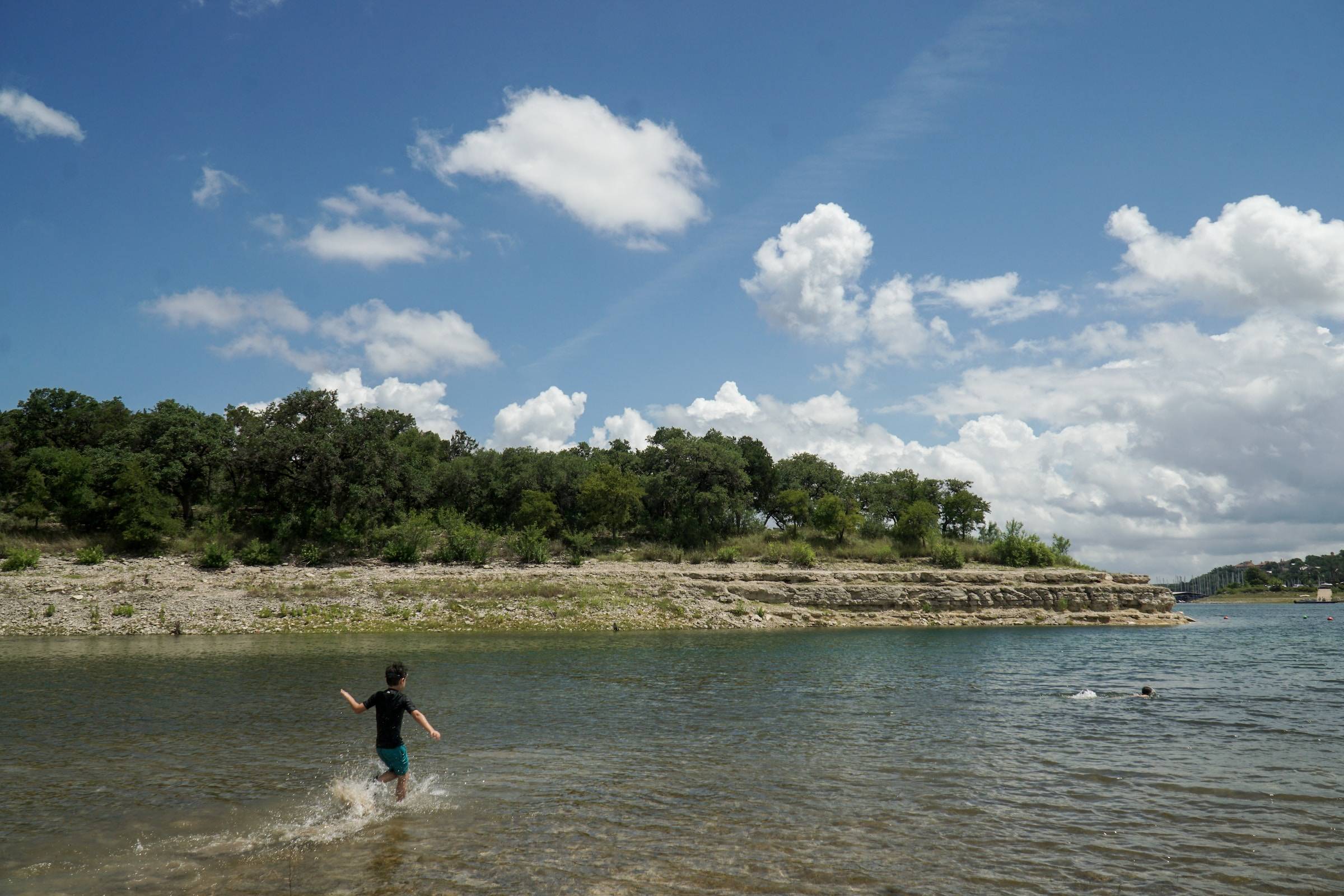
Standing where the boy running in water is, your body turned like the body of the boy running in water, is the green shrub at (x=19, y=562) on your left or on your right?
on your left

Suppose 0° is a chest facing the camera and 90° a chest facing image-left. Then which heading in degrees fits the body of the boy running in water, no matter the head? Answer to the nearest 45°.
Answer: approximately 225°
